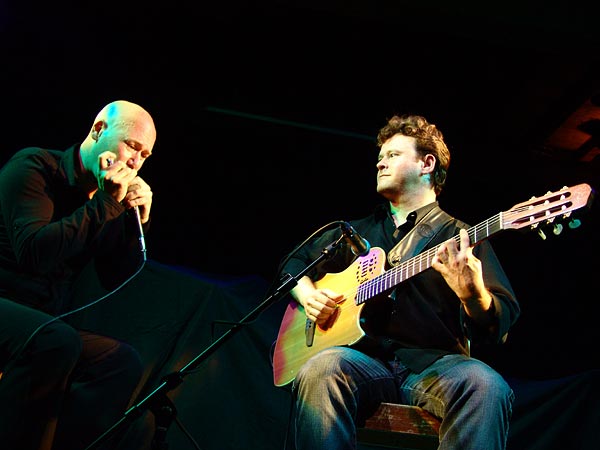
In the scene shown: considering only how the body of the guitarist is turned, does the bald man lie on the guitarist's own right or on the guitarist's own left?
on the guitarist's own right

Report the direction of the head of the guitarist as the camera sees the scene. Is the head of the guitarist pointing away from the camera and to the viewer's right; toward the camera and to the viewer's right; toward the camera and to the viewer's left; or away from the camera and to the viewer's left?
toward the camera and to the viewer's left

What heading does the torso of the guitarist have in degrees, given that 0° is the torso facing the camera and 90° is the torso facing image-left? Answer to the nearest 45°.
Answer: approximately 0°

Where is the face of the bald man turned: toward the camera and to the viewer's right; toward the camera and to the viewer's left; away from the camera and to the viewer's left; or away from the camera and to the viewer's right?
toward the camera and to the viewer's right
